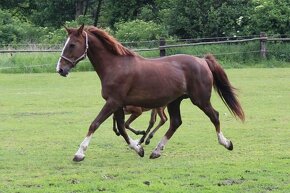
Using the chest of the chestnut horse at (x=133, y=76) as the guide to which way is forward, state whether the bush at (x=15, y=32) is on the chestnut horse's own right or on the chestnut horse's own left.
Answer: on the chestnut horse's own right

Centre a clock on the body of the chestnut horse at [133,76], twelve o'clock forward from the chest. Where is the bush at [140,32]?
The bush is roughly at 3 o'clock from the chestnut horse.

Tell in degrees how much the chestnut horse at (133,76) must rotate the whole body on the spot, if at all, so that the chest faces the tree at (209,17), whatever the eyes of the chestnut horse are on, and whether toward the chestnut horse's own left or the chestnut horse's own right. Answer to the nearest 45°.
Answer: approximately 90° to the chestnut horse's own right

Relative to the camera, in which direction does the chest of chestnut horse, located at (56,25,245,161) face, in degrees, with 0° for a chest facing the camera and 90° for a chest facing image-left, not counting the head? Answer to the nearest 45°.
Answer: approximately 90°
